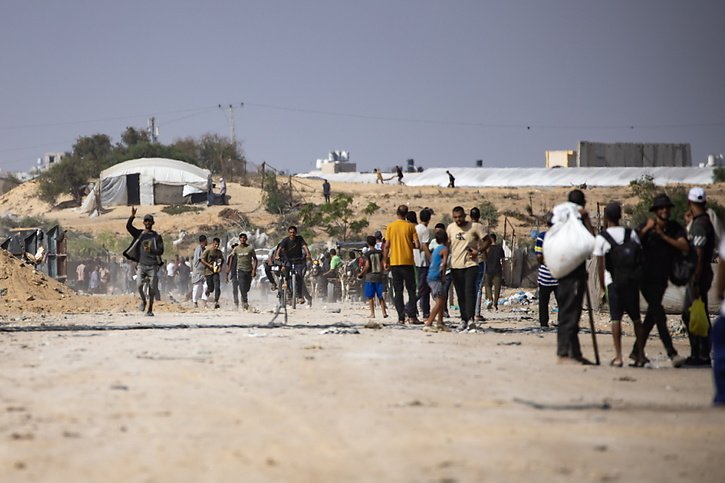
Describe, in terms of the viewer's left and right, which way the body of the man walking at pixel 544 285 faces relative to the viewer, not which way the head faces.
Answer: facing the viewer and to the right of the viewer

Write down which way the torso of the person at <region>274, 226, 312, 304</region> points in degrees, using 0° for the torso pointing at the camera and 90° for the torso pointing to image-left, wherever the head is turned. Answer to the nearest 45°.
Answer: approximately 0°

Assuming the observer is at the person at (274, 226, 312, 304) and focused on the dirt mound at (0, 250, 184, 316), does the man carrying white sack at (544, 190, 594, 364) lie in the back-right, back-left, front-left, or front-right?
back-left

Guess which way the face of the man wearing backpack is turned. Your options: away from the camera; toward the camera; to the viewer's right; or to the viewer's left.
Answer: away from the camera
